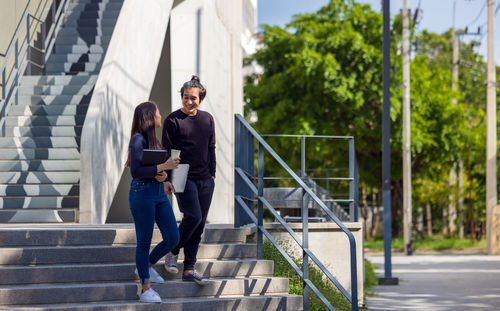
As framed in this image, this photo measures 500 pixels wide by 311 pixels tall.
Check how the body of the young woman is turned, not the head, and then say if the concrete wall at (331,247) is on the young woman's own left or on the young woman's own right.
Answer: on the young woman's own left

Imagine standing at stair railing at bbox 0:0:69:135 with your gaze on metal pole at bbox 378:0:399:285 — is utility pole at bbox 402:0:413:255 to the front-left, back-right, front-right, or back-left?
front-left

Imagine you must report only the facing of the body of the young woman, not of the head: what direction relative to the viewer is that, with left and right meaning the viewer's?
facing the viewer and to the right of the viewer

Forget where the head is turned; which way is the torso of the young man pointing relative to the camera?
toward the camera

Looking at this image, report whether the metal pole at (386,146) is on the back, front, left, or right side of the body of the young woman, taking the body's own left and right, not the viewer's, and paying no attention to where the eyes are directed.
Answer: left

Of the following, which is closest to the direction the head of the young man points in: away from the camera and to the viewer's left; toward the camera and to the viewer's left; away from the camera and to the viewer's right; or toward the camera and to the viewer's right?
toward the camera and to the viewer's left

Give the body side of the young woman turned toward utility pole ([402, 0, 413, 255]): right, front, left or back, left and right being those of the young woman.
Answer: left

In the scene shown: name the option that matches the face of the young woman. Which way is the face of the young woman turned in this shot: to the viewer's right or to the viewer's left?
to the viewer's right

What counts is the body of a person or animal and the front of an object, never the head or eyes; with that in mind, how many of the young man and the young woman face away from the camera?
0
